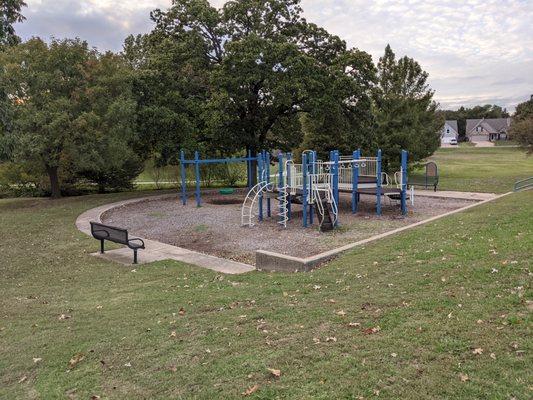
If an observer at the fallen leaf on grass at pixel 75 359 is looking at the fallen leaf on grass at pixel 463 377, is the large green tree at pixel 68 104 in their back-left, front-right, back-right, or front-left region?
back-left

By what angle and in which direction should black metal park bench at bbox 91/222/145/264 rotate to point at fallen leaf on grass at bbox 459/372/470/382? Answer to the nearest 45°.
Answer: approximately 135° to its right

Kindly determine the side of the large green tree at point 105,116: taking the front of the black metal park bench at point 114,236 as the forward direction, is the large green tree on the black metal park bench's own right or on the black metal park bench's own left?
on the black metal park bench's own left

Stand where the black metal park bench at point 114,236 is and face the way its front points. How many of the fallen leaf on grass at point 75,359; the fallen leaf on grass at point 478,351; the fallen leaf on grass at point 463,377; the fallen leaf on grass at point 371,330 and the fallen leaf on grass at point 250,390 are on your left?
0

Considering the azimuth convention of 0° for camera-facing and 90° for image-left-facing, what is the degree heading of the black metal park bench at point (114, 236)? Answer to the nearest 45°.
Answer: approximately 225°

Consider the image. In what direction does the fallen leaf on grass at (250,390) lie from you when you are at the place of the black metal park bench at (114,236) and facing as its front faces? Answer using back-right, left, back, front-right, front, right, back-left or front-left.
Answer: back-right

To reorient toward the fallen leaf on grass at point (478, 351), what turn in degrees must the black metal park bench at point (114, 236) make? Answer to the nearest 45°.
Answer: approximately 135° to its right

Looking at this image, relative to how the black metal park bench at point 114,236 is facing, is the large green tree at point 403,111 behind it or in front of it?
in front

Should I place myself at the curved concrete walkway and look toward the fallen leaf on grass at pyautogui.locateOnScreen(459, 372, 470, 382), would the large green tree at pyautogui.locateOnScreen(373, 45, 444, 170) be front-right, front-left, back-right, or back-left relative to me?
back-left

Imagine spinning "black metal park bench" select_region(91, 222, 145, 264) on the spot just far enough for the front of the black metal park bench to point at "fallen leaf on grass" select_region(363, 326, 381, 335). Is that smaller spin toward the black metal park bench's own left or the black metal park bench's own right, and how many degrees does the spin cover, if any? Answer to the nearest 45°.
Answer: approximately 135° to the black metal park bench's own right

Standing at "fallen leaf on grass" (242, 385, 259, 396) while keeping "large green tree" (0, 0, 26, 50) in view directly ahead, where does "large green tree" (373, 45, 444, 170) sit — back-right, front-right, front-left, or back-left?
front-right

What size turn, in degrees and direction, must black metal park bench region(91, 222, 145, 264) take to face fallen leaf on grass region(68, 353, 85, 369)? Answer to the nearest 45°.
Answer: approximately 135° to its right
